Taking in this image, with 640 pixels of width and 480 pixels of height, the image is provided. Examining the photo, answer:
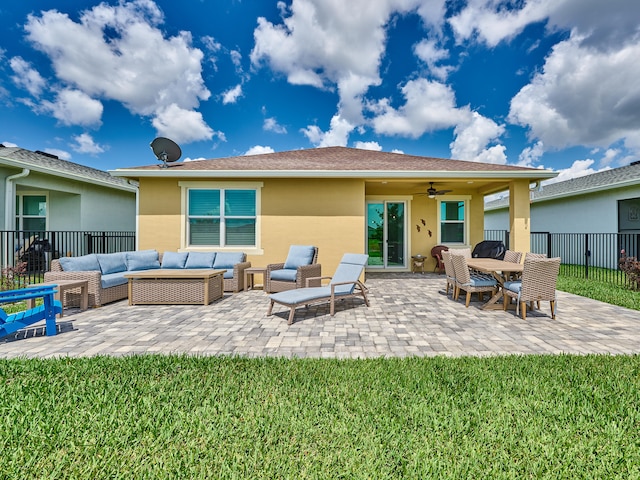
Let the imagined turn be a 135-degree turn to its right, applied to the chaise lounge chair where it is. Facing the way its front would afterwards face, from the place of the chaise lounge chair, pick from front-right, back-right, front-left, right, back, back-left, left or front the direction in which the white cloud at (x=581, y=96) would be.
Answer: front-right

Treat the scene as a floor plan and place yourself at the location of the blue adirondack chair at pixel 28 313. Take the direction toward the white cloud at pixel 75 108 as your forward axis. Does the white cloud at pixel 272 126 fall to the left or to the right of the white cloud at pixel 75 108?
right

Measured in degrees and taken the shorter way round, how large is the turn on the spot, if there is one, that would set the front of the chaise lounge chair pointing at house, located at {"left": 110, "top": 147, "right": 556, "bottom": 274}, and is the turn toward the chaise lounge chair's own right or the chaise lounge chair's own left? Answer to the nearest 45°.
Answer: approximately 90° to the chaise lounge chair's own right

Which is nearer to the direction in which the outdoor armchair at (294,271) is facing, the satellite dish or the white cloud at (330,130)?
the satellite dish

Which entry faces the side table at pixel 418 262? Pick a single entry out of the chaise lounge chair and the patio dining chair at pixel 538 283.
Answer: the patio dining chair

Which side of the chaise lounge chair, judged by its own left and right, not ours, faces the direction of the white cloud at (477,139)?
back

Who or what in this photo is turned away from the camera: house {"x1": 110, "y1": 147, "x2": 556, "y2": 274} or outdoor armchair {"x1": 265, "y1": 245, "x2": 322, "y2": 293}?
the house

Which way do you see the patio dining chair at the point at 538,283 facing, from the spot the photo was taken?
facing away from the viewer and to the left of the viewer

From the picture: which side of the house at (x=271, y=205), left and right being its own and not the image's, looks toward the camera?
back
